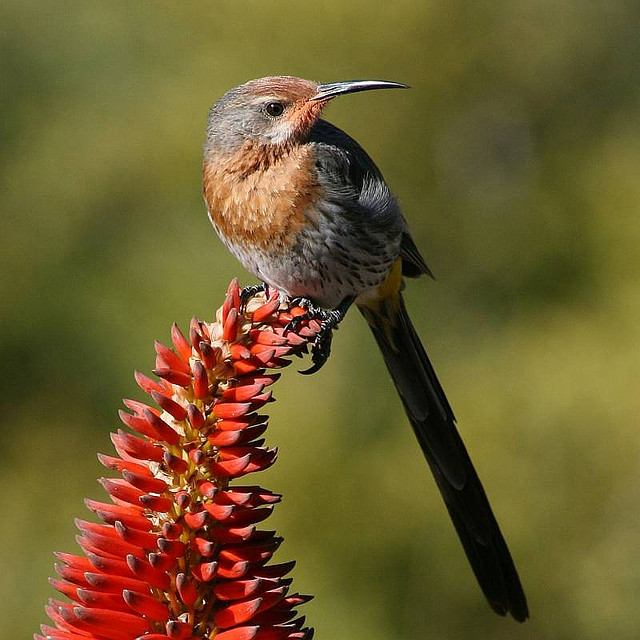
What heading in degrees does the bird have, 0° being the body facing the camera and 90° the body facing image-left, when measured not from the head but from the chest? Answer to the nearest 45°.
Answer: approximately 45°
